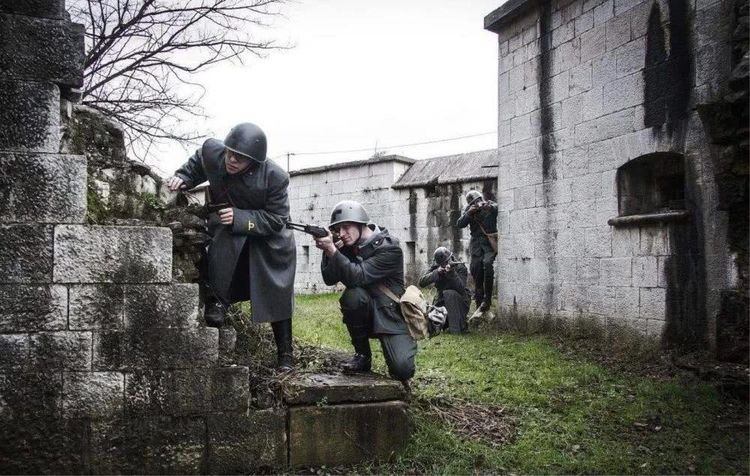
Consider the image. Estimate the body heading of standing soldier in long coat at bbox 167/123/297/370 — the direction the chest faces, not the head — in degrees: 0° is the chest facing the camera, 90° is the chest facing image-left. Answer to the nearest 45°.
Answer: approximately 45°

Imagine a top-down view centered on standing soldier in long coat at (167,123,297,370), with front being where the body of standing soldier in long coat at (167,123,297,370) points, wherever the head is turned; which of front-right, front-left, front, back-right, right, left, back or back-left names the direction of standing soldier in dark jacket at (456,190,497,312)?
back

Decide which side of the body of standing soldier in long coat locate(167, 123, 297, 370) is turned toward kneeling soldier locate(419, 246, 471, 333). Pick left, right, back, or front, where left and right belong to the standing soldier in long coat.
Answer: back

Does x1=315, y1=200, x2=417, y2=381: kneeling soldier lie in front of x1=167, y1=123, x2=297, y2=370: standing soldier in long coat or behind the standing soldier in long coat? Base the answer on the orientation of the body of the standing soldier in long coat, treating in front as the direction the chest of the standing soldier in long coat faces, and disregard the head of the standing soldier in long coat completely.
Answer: behind

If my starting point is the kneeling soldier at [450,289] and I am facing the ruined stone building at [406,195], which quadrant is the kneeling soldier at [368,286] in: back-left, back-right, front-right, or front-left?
back-left

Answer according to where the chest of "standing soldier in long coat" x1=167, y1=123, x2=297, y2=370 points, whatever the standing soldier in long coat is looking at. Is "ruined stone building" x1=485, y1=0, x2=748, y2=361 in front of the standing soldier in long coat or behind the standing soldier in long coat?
behind
